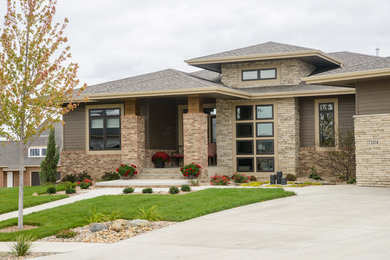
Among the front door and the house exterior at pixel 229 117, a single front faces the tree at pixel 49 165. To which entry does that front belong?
the front door

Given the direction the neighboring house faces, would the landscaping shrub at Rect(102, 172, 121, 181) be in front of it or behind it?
in front

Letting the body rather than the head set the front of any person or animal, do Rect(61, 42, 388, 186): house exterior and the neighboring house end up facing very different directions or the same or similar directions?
same or similar directions

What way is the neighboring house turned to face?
toward the camera

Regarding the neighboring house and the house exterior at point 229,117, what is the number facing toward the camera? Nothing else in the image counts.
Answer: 2

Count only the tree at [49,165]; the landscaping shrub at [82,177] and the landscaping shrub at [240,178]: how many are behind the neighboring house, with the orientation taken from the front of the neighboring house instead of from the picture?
0

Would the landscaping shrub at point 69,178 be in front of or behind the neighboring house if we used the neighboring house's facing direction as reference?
in front

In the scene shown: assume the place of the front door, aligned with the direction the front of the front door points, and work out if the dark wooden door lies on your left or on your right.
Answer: on your left

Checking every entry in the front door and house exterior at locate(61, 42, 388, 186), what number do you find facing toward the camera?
2

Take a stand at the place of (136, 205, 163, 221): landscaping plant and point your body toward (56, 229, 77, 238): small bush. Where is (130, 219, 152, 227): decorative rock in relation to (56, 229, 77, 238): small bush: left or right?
left

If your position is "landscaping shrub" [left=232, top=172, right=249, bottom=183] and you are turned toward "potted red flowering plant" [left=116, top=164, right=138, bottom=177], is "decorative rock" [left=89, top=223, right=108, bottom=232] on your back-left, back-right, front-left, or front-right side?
front-left

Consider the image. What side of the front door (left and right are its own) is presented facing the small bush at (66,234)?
front

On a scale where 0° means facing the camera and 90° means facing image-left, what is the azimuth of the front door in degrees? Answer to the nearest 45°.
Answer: approximately 0°

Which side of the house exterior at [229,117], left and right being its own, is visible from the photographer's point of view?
front

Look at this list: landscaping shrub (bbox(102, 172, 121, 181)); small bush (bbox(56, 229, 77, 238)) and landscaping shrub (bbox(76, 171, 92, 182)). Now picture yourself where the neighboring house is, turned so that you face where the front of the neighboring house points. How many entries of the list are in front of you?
3

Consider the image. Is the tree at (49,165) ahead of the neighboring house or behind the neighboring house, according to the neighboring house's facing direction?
ahead

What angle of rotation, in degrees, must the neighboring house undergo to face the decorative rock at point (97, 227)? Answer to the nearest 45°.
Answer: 0° — it already faces it
